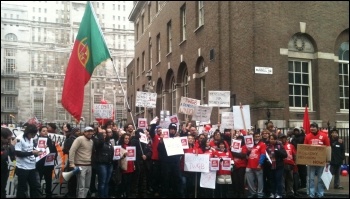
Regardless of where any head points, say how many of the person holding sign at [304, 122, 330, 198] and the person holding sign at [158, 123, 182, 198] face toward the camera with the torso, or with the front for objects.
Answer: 2

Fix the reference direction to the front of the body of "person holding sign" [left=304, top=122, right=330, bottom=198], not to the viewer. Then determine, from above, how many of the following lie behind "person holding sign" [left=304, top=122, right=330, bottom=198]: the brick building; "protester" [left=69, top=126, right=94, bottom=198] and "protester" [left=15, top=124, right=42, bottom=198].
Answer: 1

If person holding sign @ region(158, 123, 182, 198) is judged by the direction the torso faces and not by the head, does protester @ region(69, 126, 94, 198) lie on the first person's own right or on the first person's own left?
on the first person's own right

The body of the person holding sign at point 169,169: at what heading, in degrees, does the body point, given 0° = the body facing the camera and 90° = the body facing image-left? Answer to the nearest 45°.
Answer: approximately 0°

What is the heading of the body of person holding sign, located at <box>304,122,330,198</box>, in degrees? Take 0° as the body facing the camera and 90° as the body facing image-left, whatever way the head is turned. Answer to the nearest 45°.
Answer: approximately 0°

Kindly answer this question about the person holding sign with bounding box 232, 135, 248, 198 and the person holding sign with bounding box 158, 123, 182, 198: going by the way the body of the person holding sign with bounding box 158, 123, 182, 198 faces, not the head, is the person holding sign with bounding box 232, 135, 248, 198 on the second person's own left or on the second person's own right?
on the second person's own left

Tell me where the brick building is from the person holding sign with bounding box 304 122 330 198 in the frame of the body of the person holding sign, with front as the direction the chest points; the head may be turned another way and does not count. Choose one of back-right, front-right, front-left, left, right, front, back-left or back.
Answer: back

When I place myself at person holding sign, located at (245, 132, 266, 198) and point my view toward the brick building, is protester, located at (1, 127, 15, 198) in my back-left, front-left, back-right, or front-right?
back-left

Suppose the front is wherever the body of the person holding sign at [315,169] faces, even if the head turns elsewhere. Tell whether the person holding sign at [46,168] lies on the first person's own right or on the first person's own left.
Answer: on the first person's own right

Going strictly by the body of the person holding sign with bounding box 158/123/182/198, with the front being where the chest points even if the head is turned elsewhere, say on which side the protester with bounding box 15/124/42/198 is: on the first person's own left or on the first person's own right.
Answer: on the first person's own right

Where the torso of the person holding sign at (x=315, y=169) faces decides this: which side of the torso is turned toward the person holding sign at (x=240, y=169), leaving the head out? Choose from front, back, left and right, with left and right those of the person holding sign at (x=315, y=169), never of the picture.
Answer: right

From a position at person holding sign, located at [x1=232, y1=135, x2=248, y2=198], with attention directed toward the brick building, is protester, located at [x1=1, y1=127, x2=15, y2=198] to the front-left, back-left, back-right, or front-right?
back-left
